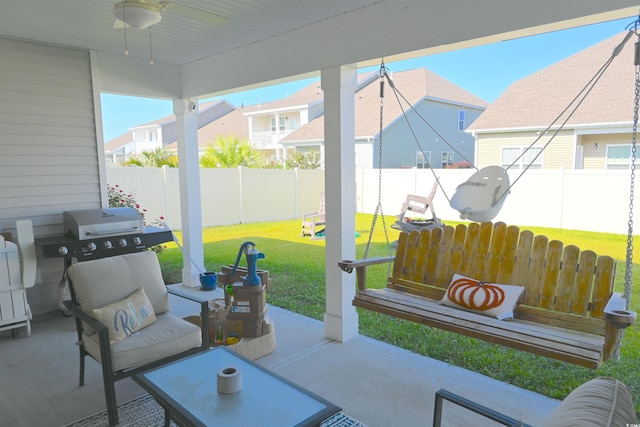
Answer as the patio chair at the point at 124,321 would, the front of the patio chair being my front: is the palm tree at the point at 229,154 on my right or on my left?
on my left

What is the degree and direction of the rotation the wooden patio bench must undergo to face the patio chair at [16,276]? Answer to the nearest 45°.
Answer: approximately 45° to its right

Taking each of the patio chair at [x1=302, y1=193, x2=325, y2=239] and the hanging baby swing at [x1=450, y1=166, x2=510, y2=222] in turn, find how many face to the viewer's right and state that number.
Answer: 0

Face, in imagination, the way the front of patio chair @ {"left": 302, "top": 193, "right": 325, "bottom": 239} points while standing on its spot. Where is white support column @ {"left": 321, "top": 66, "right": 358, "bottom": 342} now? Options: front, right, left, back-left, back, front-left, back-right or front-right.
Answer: front-left

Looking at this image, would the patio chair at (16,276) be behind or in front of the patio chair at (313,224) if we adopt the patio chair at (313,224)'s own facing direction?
in front

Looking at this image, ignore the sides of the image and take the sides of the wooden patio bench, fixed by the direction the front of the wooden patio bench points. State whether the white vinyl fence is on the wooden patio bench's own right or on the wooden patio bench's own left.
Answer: on the wooden patio bench's own right

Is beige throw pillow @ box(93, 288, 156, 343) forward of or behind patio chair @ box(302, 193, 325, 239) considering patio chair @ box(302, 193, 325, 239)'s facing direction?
forward

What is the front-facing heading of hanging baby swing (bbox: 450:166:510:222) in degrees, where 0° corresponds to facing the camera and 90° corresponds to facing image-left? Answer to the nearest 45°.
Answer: approximately 45°

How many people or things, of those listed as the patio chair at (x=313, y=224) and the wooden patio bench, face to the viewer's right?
0

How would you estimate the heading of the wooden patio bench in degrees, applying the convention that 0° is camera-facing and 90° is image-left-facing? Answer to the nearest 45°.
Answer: approximately 45°

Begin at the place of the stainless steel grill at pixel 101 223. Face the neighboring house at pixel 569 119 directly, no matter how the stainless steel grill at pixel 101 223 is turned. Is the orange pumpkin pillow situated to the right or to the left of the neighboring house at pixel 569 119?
right

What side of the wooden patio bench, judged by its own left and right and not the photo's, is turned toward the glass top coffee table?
front

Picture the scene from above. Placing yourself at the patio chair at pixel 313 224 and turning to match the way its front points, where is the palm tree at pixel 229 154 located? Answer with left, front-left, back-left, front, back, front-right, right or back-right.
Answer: right

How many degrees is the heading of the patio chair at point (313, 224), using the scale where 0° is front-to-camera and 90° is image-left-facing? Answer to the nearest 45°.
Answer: approximately 45°
